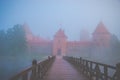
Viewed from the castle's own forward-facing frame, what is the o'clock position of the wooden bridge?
The wooden bridge is roughly at 12 o'clock from the castle.

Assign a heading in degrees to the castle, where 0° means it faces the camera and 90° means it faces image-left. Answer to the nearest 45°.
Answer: approximately 0°
